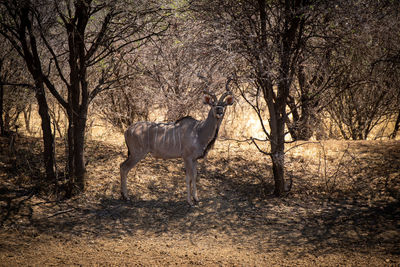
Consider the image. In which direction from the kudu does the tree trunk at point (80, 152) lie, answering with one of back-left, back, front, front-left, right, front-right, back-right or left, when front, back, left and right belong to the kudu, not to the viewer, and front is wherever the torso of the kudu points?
back

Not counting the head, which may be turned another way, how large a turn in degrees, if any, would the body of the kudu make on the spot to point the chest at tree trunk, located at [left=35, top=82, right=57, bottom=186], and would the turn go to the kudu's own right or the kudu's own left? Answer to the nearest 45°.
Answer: approximately 180°

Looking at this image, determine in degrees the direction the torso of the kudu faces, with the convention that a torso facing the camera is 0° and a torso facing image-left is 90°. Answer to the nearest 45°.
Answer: approximately 270°
